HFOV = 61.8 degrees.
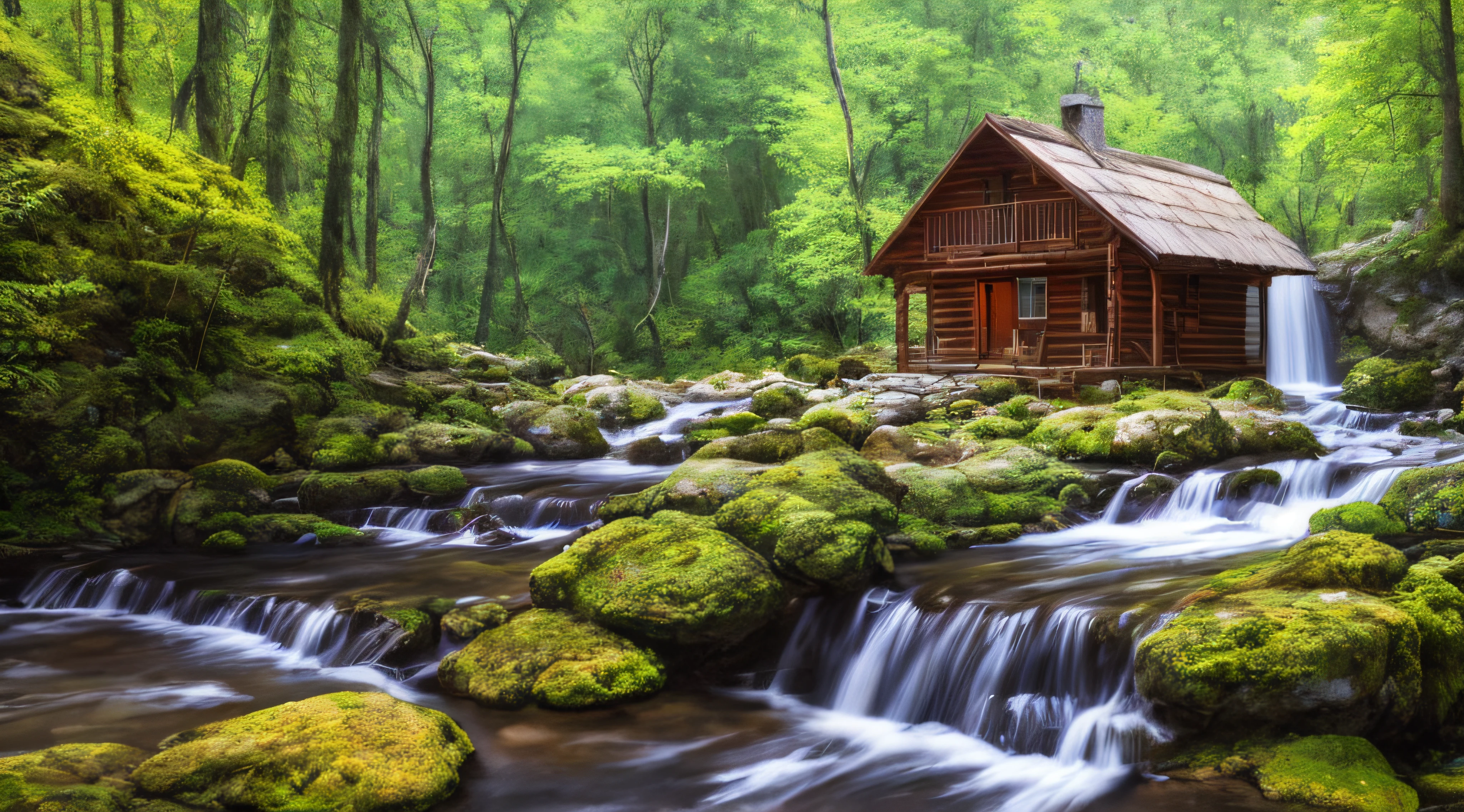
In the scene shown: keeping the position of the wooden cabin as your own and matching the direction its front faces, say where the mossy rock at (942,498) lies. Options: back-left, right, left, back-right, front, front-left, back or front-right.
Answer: front-left

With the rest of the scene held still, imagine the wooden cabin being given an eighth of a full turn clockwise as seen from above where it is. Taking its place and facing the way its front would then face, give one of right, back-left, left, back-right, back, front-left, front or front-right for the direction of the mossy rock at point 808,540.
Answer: left

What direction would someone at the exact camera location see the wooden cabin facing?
facing the viewer and to the left of the viewer

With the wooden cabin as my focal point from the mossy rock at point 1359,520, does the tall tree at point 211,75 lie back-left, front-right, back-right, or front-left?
front-left

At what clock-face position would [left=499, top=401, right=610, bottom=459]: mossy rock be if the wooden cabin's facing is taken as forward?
The mossy rock is roughly at 12 o'clock from the wooden cabin.

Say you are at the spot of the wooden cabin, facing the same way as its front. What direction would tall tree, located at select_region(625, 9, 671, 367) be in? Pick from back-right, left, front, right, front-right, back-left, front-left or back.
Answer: right

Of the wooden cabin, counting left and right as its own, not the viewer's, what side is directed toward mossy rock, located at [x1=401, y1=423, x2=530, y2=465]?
front

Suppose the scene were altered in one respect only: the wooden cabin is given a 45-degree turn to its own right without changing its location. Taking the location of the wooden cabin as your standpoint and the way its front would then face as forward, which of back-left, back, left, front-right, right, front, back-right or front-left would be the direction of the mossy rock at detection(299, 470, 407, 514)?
front-left

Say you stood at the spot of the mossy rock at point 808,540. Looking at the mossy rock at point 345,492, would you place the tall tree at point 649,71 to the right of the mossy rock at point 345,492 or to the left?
right

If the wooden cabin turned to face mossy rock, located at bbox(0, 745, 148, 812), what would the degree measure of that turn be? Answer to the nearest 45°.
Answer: approximately 45° to its left

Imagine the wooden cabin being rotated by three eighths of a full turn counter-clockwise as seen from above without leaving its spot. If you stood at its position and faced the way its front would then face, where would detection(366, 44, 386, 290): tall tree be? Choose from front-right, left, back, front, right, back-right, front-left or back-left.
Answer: back

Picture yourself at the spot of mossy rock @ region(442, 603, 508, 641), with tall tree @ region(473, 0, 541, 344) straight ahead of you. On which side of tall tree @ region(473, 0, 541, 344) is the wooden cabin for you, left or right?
right

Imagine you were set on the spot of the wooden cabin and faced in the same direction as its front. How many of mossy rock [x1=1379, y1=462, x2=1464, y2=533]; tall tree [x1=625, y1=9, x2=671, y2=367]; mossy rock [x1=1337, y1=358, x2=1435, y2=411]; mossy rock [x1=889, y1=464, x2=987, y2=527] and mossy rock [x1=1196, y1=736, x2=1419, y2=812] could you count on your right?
1

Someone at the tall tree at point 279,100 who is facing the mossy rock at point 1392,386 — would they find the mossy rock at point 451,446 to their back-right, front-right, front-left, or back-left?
front-right

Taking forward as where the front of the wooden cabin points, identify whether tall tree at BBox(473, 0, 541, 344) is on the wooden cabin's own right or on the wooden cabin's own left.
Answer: on the wooden cabin's own right

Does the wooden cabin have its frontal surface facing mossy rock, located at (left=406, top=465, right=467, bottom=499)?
yes

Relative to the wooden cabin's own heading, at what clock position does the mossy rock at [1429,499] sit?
The mossy rock is roughly at 10 o'clock from the wooden cabin.
